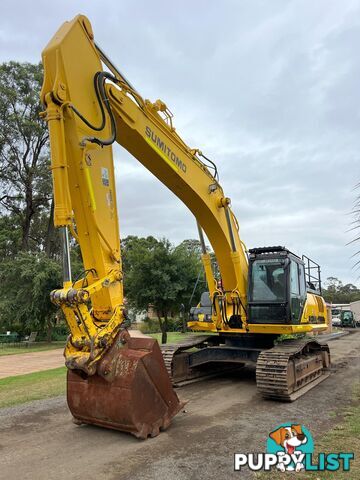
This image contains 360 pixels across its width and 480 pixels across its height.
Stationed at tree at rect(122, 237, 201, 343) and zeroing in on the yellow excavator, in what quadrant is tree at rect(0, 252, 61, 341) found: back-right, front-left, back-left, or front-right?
back-right

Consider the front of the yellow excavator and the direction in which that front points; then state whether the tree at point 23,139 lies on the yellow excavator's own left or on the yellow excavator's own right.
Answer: on the yellow excavator's own right

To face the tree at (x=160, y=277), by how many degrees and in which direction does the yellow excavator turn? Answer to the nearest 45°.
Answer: approximately 135° to its right

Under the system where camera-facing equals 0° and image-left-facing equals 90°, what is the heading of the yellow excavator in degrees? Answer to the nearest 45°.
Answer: approximately 45°

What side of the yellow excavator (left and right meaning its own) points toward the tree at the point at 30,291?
right
